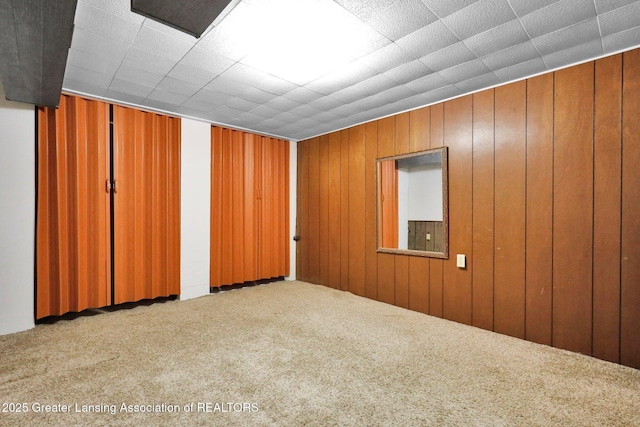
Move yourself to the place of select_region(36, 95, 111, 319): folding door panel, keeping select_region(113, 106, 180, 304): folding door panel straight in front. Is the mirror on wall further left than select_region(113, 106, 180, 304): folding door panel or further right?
right

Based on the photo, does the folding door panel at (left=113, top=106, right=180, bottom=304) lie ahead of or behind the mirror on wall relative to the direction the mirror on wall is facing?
ahead

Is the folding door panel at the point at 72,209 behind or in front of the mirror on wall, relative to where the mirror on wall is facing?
in front

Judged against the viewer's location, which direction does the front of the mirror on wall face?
facing the viewer and to the left of the viewer
